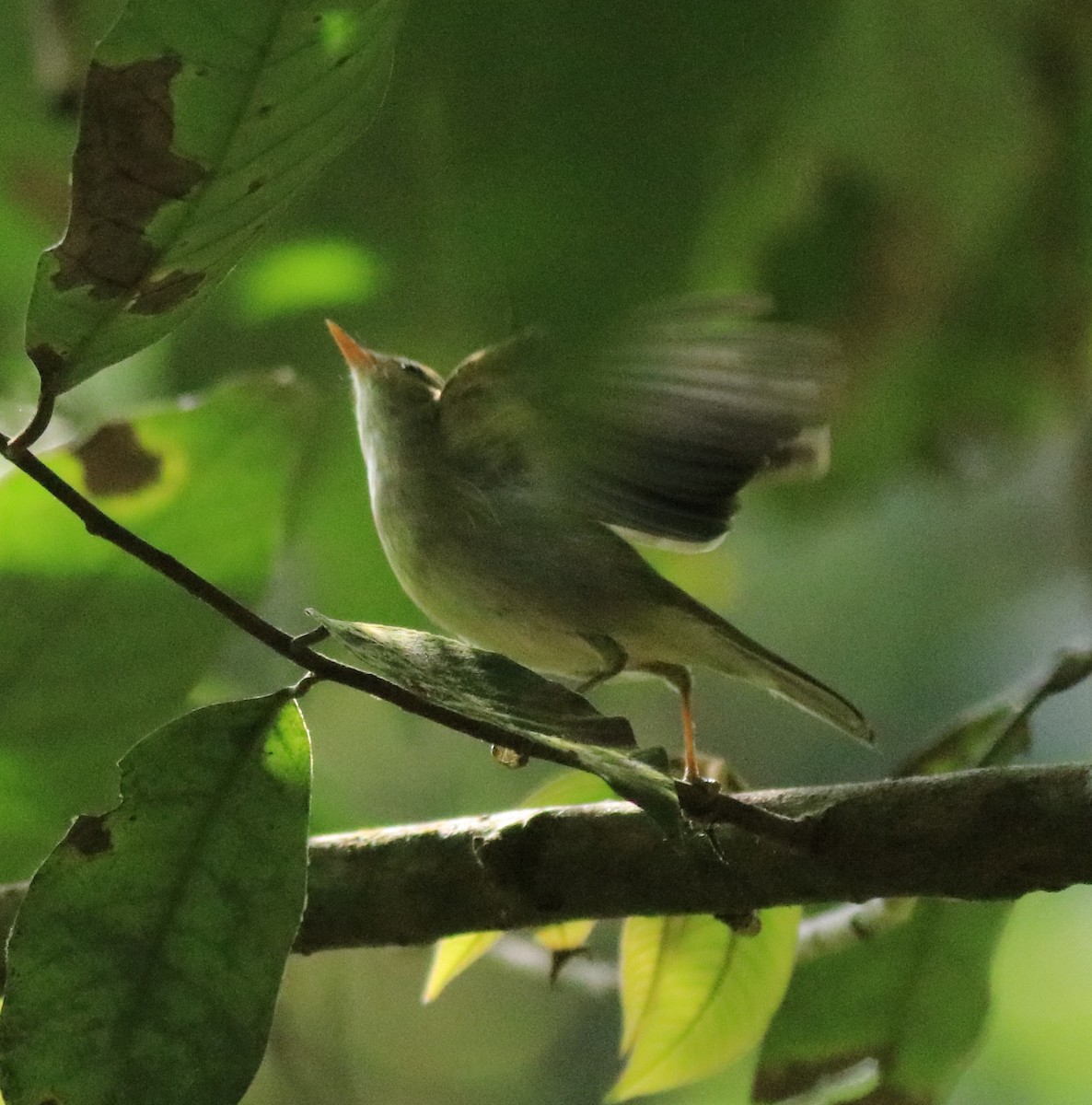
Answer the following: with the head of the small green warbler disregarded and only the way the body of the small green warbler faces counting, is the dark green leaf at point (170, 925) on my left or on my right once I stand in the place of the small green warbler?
on my left

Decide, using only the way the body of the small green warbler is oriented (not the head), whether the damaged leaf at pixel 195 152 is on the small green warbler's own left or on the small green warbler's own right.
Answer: on the small green warbler's own left

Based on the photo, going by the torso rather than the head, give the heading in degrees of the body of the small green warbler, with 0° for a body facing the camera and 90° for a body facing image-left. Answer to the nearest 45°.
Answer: approximately 90°
